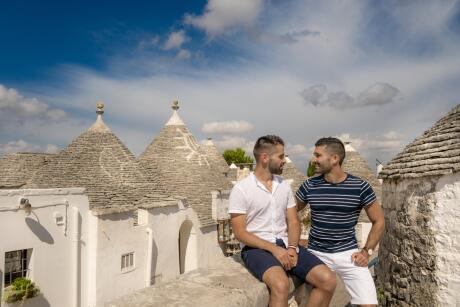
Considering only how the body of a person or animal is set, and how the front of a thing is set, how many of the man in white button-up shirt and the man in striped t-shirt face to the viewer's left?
0

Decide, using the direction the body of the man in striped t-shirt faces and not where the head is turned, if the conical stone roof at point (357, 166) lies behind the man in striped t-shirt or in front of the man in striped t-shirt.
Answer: behind

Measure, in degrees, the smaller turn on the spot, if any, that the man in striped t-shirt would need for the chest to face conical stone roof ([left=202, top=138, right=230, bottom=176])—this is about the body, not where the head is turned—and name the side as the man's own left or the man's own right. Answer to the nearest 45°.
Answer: approximately 180°

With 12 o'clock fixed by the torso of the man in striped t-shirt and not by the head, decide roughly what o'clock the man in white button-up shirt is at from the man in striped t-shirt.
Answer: The man in white button-up shirt is roughly at 2 o'clock from the man in striped t-shirt.

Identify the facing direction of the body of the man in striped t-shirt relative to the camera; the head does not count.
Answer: toward the camera

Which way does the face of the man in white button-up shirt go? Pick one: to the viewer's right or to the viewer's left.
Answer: to the viewer's right

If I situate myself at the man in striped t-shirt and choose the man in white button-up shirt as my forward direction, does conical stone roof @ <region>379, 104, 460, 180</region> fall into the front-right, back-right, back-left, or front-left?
back-right

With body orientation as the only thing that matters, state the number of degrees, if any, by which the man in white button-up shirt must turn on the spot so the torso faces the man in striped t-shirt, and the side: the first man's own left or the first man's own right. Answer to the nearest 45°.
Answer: approximately 90° to the first man's own left

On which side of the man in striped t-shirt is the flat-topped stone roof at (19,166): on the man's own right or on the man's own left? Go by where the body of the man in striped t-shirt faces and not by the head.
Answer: on the man's own right

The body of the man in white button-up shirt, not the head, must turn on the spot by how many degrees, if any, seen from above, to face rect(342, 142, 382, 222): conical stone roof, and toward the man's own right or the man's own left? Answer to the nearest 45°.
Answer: approximately 135° to the man's own left

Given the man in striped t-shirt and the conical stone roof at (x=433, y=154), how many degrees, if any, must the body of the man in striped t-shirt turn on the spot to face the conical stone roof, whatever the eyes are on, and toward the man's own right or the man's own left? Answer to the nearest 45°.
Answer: approximately 135° to the man's own left

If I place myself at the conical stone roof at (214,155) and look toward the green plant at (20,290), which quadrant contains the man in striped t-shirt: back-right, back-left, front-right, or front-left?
front-left

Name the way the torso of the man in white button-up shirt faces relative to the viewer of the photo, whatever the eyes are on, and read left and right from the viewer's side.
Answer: facing the viewer and to the right of the viewer
